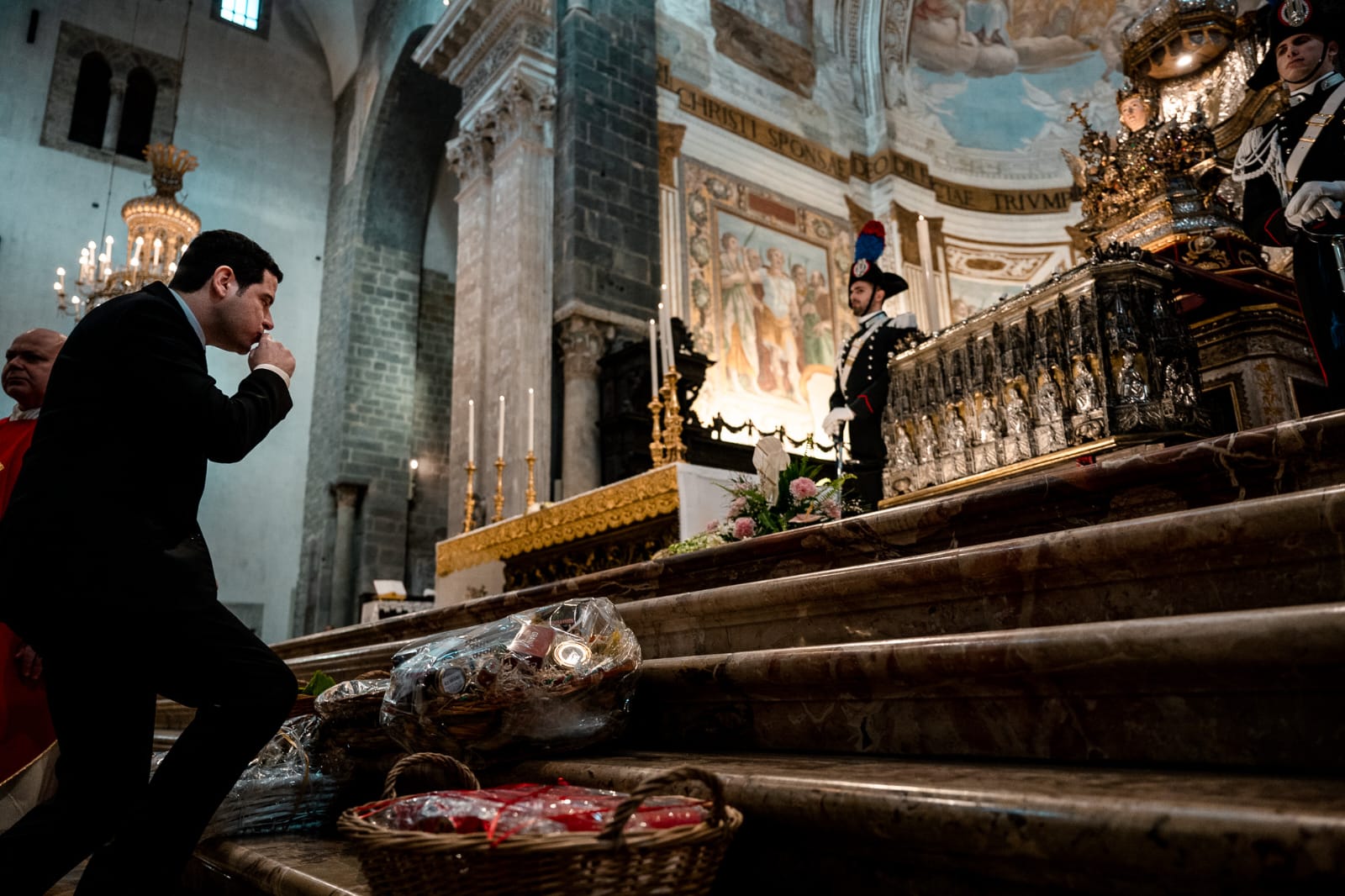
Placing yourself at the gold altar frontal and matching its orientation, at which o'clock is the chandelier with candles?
The chandelier with candles is roughly at 3 o'clock from the gold altar frontal.

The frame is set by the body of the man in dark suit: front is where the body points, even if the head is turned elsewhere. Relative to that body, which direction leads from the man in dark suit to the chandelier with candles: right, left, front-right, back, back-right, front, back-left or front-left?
left

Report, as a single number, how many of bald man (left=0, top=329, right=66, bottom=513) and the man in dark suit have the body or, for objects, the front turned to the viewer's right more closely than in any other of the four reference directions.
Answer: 1

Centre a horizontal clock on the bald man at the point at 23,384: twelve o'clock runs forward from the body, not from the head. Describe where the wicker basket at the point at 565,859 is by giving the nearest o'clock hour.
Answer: The wicker basket is roughly at 10 o'clock from the bald man.

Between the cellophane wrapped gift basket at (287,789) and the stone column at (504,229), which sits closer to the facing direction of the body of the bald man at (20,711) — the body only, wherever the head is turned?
the cellophane wrapped gift basket

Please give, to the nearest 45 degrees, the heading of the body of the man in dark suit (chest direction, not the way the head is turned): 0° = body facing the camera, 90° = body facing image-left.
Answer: approximately 270°

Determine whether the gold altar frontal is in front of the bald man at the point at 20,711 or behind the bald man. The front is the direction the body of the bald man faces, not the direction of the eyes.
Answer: behind

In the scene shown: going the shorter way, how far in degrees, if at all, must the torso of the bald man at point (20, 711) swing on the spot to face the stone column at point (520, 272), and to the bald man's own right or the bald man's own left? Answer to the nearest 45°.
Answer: approximately 180°

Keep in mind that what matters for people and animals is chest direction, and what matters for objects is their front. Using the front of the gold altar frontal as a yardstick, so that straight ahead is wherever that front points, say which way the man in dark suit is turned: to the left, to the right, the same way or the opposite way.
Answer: the opposite way

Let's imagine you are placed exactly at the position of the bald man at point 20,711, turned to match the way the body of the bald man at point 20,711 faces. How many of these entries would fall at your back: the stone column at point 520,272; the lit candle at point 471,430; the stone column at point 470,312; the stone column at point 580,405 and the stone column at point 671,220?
5

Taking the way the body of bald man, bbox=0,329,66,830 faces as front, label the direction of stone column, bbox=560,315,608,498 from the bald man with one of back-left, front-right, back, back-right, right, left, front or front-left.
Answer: back

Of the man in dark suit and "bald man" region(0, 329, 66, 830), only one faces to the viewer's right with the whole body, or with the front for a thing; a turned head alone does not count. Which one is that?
the man in dark suit

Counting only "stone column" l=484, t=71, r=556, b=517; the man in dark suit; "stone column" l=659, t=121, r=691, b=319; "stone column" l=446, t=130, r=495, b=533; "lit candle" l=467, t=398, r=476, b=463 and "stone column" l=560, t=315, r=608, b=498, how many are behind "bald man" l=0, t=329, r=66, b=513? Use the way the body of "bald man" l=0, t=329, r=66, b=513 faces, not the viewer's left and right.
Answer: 5

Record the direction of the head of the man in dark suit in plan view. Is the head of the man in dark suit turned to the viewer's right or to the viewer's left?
to the viewer's right

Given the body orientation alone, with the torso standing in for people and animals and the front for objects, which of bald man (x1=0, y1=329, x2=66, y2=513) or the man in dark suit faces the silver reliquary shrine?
the man in dark suit

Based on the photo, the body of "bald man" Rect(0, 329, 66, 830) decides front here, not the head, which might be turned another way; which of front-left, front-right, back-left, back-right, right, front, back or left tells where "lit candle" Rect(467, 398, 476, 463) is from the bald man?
back
